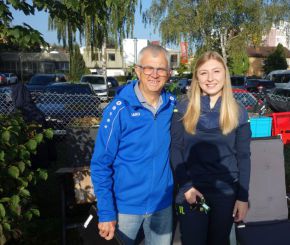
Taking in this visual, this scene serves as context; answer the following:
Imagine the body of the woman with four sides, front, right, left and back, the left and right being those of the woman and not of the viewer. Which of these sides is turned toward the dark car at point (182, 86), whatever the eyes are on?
back

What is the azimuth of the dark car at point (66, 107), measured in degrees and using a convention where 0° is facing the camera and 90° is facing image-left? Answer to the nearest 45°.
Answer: approximately 45°

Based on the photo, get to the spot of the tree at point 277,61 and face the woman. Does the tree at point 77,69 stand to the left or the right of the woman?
right

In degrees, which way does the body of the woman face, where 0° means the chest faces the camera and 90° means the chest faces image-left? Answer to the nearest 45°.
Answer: approximately 0°

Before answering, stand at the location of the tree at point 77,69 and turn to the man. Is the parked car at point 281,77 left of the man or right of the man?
left

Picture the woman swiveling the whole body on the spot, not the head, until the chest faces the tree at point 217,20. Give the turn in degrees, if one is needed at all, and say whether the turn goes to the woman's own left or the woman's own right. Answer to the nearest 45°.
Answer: approximately 180°

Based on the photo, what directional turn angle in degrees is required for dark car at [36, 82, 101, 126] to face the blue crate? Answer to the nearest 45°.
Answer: approximately 90° to its left

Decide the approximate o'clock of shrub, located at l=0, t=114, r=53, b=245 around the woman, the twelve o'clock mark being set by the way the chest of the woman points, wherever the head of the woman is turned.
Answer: The shrub is roughly at 3 o'clock from the woman.

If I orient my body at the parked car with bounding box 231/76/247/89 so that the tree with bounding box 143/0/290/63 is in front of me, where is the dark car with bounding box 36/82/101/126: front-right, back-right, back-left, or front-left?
back-left

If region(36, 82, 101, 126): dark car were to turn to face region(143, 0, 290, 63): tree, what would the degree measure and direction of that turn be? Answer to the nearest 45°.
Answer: approximately 180°

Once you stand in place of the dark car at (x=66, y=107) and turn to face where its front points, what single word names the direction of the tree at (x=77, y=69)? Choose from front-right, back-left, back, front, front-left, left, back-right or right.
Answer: back-right

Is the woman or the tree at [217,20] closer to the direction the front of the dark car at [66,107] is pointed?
the woman

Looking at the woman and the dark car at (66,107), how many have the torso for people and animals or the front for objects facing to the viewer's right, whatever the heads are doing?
0
